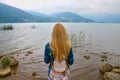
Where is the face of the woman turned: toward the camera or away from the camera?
away from the camera

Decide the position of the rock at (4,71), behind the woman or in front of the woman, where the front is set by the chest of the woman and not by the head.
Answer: in front

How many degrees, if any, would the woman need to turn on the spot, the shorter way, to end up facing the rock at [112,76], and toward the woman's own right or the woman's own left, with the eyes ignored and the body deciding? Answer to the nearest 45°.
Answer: approximately 45° to the woman's own right

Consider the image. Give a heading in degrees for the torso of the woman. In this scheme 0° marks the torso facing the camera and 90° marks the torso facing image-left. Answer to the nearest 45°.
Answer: approximately 180°
